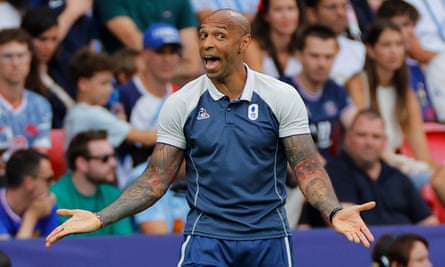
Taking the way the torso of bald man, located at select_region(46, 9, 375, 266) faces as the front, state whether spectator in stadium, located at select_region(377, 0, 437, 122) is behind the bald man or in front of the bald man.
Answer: behind

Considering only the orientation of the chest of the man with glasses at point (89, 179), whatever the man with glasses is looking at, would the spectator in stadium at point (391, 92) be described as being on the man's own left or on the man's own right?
on the man's own left

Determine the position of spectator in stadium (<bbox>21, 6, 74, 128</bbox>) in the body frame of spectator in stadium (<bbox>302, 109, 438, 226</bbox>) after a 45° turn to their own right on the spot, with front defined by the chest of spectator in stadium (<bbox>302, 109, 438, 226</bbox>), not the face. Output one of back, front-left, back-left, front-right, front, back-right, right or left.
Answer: front-right

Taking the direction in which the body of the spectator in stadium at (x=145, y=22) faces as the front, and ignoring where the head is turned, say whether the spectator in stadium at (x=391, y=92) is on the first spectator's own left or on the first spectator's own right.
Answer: on the first spectator's own left

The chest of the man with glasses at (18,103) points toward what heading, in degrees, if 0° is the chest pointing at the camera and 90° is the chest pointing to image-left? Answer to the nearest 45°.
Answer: approximately 0°

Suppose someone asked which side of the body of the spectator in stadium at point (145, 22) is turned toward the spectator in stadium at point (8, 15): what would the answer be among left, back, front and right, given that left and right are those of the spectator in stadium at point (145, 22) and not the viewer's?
right

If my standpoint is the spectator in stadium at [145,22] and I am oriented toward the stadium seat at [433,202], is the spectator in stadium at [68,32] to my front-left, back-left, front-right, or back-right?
back-right

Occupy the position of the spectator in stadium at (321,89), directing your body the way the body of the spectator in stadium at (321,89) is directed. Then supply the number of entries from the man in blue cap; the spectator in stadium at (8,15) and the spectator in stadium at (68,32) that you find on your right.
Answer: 3

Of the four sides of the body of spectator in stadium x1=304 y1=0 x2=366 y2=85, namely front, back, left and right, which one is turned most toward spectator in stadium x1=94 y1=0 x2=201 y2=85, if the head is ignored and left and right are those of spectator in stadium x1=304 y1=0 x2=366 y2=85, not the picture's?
right

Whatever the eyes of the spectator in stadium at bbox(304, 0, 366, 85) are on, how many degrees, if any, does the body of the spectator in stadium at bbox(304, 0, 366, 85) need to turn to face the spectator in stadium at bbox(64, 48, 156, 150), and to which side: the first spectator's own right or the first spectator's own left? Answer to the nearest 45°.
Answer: approximately 90° to the first spectator's own right
